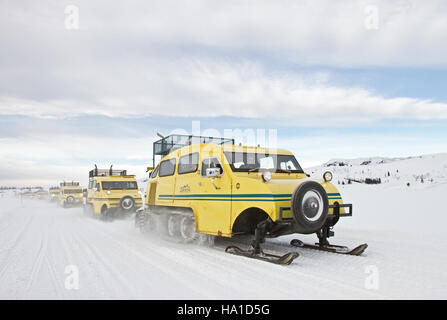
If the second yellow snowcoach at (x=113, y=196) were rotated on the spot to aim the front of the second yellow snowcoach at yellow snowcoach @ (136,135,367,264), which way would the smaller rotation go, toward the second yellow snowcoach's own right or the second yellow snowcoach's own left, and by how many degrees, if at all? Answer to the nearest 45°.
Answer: approximately 45° to the second yellow snowcoach's own right

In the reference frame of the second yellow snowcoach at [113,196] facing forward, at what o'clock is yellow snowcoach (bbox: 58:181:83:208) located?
The yellow snowcoach is roughly at 7 o'clock from the second yellow snowcoach.

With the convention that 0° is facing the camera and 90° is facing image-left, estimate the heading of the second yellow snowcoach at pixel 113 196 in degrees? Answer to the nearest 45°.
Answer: approximately 315°

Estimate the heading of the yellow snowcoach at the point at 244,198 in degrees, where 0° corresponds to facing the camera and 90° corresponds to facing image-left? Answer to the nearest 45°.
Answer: approximately 315°

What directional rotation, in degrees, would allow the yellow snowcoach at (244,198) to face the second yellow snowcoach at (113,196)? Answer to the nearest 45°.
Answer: approximately 180°

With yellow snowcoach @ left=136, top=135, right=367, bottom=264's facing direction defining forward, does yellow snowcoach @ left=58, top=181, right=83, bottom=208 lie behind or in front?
behind
